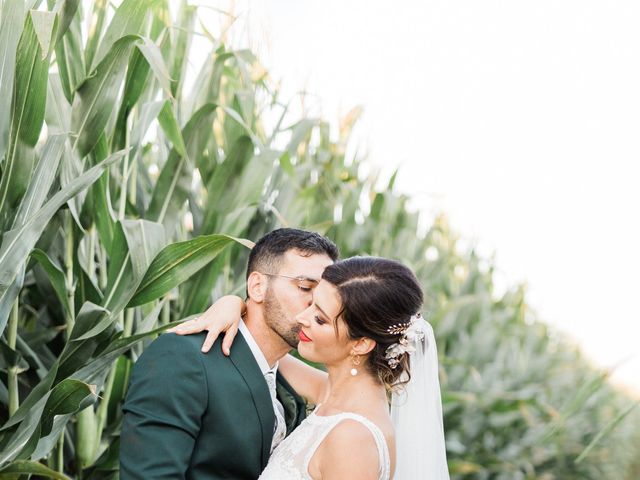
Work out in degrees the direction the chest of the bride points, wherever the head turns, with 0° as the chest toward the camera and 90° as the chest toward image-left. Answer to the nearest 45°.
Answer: approximately 90°

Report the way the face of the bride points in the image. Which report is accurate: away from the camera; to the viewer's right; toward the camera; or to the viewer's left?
to the viewer's left
